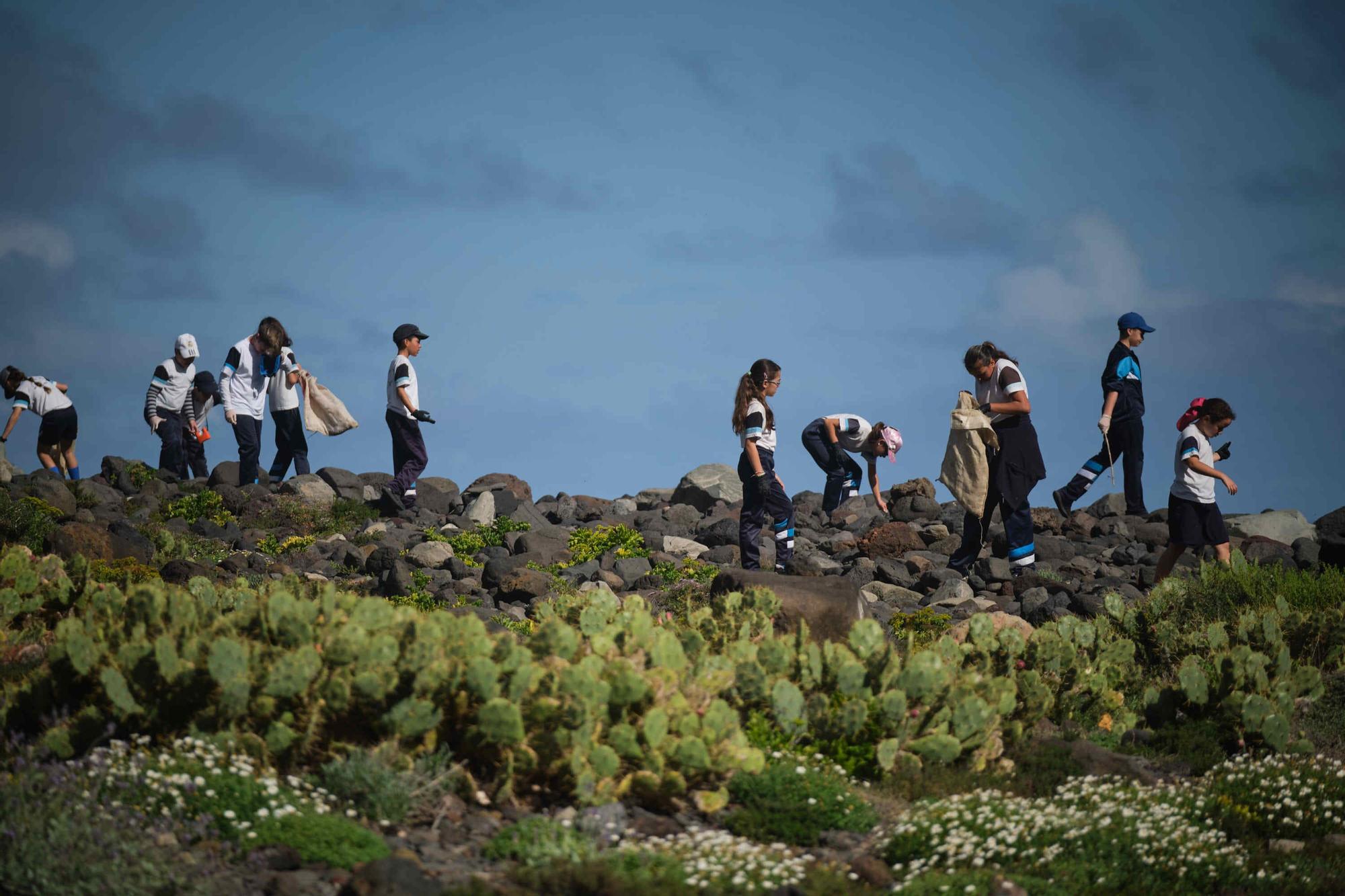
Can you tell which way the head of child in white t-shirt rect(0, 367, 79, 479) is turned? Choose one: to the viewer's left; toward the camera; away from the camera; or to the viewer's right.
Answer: to the viewer's left

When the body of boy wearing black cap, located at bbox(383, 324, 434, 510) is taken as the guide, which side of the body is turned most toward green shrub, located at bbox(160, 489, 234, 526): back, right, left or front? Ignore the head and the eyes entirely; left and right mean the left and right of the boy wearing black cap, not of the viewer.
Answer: back

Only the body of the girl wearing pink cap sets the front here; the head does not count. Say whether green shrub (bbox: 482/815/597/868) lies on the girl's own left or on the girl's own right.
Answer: on the girl's own right

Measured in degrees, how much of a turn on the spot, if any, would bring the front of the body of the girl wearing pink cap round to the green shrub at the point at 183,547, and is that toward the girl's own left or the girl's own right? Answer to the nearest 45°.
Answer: approximately 135° to the girl's own right

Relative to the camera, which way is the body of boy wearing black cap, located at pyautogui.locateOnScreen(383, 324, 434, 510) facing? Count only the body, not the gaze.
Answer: to the viewer's right

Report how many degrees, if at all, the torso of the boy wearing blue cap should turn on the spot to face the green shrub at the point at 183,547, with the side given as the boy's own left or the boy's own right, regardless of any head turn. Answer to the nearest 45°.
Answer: approximately 135° to the boy's own right

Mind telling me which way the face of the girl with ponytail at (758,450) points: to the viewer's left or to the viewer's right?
to the viewer's right

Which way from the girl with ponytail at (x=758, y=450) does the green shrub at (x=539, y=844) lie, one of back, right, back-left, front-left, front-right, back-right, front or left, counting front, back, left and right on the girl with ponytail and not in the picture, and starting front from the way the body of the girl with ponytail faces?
right

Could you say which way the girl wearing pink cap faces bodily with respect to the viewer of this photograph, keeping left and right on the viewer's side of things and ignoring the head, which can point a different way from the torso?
facing to the right of the viewer

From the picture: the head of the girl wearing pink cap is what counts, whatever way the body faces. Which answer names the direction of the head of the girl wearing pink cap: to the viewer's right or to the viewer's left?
to the viewer's right
